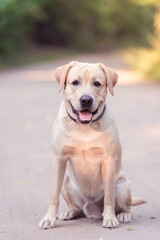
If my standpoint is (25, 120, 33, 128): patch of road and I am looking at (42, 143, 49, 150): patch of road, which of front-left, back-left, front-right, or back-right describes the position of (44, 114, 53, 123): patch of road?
back-left

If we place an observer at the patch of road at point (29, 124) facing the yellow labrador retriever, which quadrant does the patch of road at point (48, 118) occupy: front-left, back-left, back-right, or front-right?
back-left

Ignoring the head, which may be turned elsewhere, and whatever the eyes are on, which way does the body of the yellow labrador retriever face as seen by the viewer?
toward the camera

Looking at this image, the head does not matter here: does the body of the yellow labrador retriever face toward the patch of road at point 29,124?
no

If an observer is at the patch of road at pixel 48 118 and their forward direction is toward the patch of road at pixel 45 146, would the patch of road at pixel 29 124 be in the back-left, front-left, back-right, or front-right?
front-right

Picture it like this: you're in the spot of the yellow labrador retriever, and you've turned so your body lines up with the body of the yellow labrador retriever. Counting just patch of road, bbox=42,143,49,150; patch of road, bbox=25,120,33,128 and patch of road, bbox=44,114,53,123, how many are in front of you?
0
